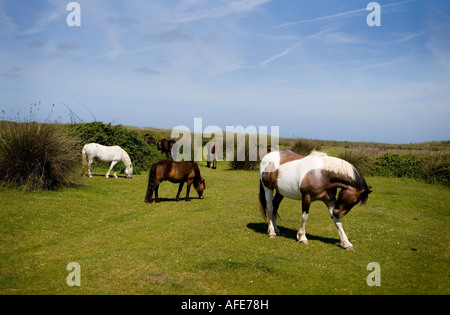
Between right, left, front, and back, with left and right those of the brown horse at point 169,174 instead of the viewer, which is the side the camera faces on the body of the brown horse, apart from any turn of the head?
right

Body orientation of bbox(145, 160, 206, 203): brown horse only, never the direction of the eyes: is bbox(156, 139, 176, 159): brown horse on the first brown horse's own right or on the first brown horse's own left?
on the first brown horse's own left

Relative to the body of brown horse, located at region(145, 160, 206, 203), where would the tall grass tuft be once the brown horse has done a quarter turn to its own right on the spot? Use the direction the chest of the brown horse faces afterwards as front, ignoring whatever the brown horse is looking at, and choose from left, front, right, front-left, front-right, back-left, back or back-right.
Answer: right

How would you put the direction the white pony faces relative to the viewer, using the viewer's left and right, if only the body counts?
facing to the right of the viewer
